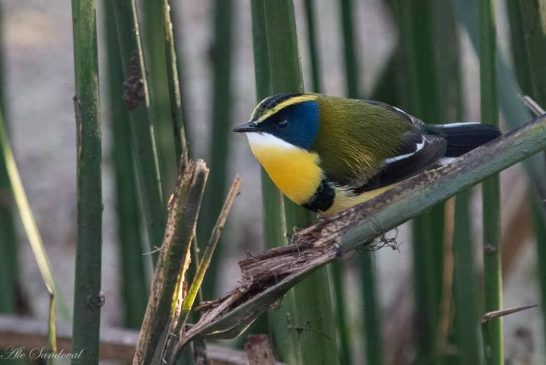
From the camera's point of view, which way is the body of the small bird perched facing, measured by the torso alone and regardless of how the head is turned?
to the viewer's left
